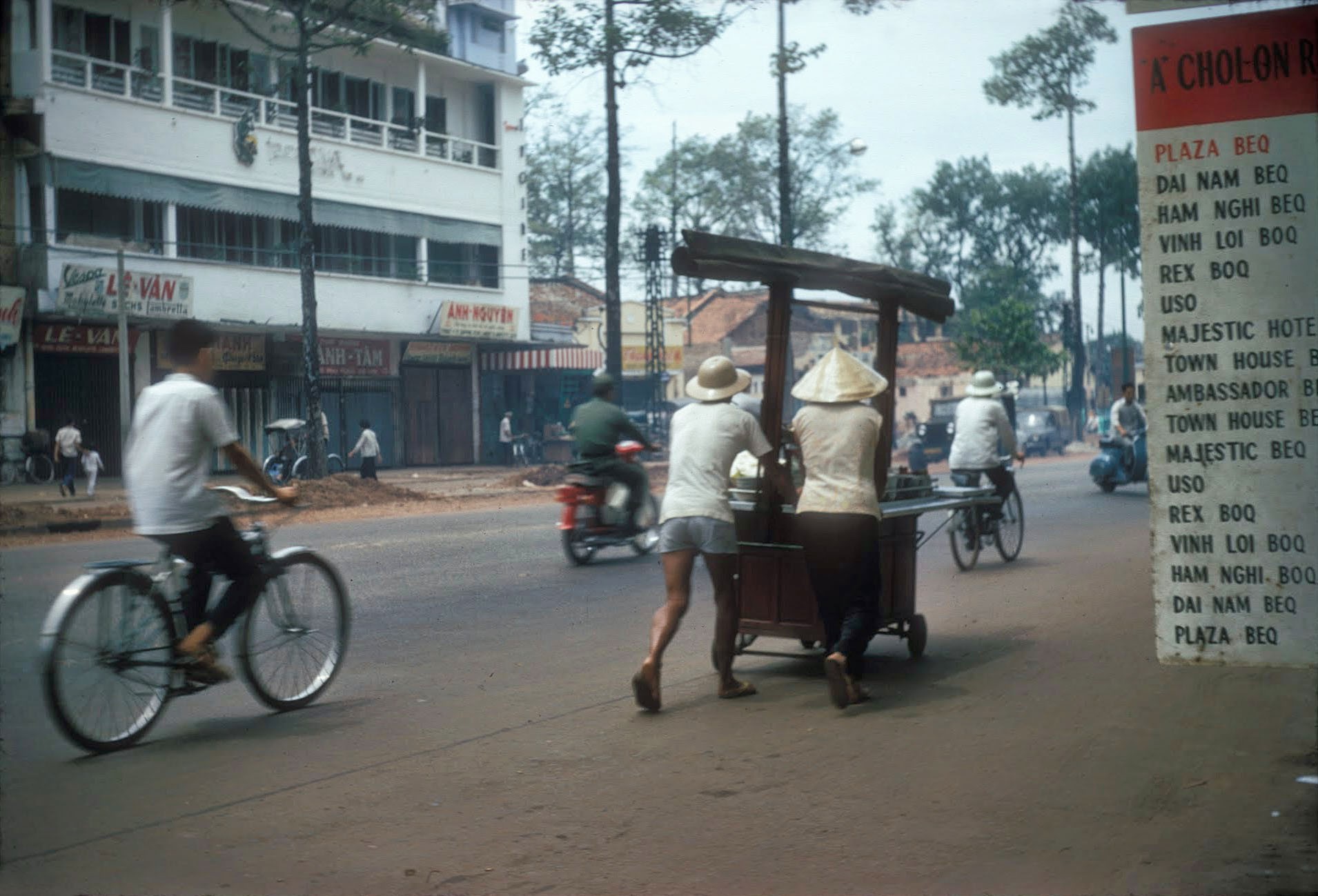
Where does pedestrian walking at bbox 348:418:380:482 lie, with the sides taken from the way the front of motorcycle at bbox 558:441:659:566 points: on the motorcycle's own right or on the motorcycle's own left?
on the motorcycle's own left

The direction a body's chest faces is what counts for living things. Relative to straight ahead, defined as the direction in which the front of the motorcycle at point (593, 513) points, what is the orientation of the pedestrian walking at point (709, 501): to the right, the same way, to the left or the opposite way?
the same way

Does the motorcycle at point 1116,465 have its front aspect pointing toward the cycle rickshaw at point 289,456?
no

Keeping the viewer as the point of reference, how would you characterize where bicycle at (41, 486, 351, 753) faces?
facing away from the viewer and to the right of the viewer

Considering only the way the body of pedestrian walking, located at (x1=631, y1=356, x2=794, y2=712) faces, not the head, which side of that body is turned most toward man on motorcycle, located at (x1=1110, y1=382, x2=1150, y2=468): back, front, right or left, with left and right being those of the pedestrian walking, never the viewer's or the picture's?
front

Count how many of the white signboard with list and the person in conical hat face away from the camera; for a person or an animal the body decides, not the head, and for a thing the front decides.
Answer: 1

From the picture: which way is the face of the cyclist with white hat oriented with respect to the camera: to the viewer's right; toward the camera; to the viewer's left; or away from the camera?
away from the camera

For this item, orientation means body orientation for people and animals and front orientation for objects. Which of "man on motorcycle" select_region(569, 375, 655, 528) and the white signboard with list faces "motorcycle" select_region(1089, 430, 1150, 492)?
the man on motorcycle

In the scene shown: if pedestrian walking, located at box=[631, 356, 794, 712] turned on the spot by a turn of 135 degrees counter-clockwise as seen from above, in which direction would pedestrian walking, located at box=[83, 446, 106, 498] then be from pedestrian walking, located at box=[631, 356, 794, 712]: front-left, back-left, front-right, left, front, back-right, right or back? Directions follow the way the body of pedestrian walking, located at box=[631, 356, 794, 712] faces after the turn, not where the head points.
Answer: front-right

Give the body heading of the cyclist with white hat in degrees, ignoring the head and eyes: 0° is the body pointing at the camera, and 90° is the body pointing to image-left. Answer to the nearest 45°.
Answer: approximately 225°

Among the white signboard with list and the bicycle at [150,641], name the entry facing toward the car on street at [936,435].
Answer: the bicycle

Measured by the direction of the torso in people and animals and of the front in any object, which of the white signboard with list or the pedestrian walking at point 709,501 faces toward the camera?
the white signboard with list

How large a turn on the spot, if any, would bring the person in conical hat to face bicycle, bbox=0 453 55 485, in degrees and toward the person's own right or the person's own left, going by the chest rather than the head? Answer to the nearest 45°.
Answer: approximately 45° to the person's own left

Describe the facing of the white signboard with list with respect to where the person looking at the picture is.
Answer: facing the viewer

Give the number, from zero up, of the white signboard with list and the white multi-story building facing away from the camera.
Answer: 0

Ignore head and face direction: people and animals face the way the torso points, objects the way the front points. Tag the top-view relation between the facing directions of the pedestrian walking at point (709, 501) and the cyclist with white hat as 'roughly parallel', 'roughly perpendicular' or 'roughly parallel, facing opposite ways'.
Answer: roughly parallel

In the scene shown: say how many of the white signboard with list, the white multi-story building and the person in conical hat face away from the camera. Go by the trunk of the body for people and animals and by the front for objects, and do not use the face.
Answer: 1

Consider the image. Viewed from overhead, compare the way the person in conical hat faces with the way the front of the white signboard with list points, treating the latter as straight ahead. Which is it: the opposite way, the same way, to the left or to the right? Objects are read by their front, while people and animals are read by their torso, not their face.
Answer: the opposite way

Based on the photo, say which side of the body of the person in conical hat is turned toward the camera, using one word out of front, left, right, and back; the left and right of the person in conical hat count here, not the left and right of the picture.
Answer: back
